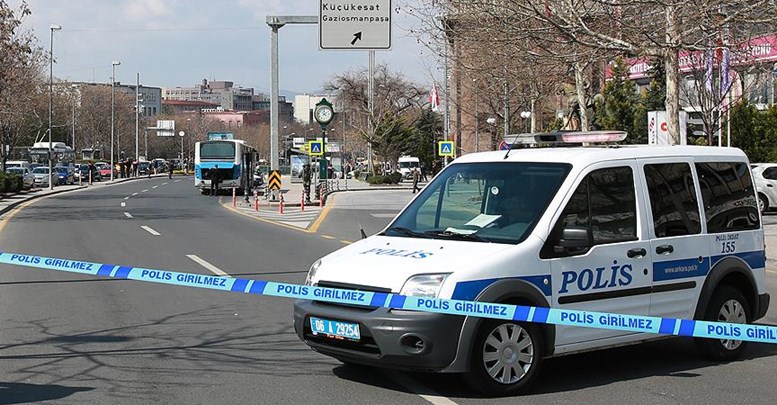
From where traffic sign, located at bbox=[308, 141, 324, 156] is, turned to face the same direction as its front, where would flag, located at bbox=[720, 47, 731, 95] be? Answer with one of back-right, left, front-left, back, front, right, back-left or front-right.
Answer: front-left

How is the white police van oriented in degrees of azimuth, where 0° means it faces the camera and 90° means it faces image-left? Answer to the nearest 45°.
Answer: approximately 45°

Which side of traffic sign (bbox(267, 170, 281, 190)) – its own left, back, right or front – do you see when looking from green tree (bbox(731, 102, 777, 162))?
left

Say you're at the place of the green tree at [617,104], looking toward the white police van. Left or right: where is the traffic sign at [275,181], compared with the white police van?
right

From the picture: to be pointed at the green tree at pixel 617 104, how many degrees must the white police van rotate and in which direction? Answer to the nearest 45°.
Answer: approximately 135° to its right

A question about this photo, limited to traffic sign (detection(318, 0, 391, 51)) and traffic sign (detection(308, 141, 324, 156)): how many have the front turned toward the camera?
2

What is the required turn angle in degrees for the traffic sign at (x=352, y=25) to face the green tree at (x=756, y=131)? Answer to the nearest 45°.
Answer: approximately 135° to its left

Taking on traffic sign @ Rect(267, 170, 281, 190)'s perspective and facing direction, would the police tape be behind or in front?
in front

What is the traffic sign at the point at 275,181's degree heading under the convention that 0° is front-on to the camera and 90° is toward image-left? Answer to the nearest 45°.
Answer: approximately 0°
